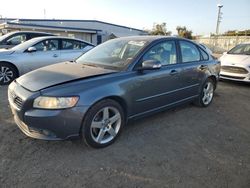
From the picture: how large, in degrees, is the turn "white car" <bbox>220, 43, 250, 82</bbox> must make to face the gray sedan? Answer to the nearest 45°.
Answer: approximately 45° to its left

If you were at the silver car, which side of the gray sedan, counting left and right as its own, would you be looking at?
right

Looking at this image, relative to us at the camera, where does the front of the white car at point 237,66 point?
facing the viewer and to the left of the viewer

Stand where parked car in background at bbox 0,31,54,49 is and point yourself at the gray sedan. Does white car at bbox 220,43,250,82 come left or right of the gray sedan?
left

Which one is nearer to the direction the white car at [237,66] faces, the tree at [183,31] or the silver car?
the silver car

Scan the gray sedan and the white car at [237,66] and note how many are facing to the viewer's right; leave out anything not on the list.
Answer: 0

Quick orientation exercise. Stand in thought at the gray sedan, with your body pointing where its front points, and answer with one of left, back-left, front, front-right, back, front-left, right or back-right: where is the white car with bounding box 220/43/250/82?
back

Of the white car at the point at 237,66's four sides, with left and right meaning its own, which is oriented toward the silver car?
front

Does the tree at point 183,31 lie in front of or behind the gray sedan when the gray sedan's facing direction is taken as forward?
behind

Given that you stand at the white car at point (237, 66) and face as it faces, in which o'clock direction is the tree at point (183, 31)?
The tree is roughly at 4 o'clock from the white car.
